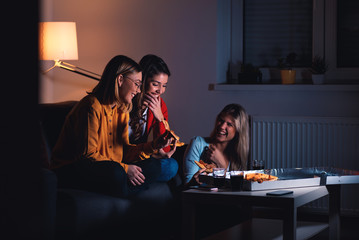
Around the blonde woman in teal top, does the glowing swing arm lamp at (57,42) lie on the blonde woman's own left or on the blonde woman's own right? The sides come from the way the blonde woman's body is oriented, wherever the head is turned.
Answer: on the blonde woman's own right

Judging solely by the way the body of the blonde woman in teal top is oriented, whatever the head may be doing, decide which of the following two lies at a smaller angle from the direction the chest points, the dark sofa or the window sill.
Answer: the dark sofa

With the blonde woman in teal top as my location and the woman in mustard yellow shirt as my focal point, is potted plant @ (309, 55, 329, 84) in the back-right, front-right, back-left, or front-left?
back-right

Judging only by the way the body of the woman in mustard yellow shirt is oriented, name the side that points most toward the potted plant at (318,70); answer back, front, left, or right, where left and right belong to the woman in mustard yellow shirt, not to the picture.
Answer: left

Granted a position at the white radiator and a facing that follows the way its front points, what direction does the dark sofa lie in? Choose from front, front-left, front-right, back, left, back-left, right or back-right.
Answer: front-right

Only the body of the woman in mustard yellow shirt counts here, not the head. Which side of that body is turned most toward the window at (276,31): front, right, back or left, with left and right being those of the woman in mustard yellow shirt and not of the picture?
left

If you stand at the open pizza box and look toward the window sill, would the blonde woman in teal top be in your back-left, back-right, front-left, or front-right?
front-left

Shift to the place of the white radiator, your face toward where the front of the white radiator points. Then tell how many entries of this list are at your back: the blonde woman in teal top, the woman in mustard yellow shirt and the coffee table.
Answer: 0

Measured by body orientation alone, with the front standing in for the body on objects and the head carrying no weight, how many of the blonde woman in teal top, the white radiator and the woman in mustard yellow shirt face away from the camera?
0

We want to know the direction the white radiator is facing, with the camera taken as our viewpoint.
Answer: facing the viewer

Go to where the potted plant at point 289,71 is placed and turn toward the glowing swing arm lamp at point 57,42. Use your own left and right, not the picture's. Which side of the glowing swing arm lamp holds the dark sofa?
left

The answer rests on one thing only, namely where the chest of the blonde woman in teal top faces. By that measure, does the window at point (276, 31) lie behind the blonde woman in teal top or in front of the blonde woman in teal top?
behind

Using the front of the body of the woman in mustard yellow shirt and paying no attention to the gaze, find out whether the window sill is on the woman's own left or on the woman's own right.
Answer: on the woman's own left

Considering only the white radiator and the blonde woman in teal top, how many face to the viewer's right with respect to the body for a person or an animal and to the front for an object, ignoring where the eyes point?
0

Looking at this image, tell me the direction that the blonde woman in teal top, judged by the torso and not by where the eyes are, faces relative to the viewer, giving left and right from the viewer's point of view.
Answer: facing the viewer and to the left of the viewer

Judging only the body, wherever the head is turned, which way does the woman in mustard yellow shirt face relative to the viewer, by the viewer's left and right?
facing the viewer and to the right of the viewer

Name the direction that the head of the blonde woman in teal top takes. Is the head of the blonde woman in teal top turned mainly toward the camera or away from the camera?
toward the camera
